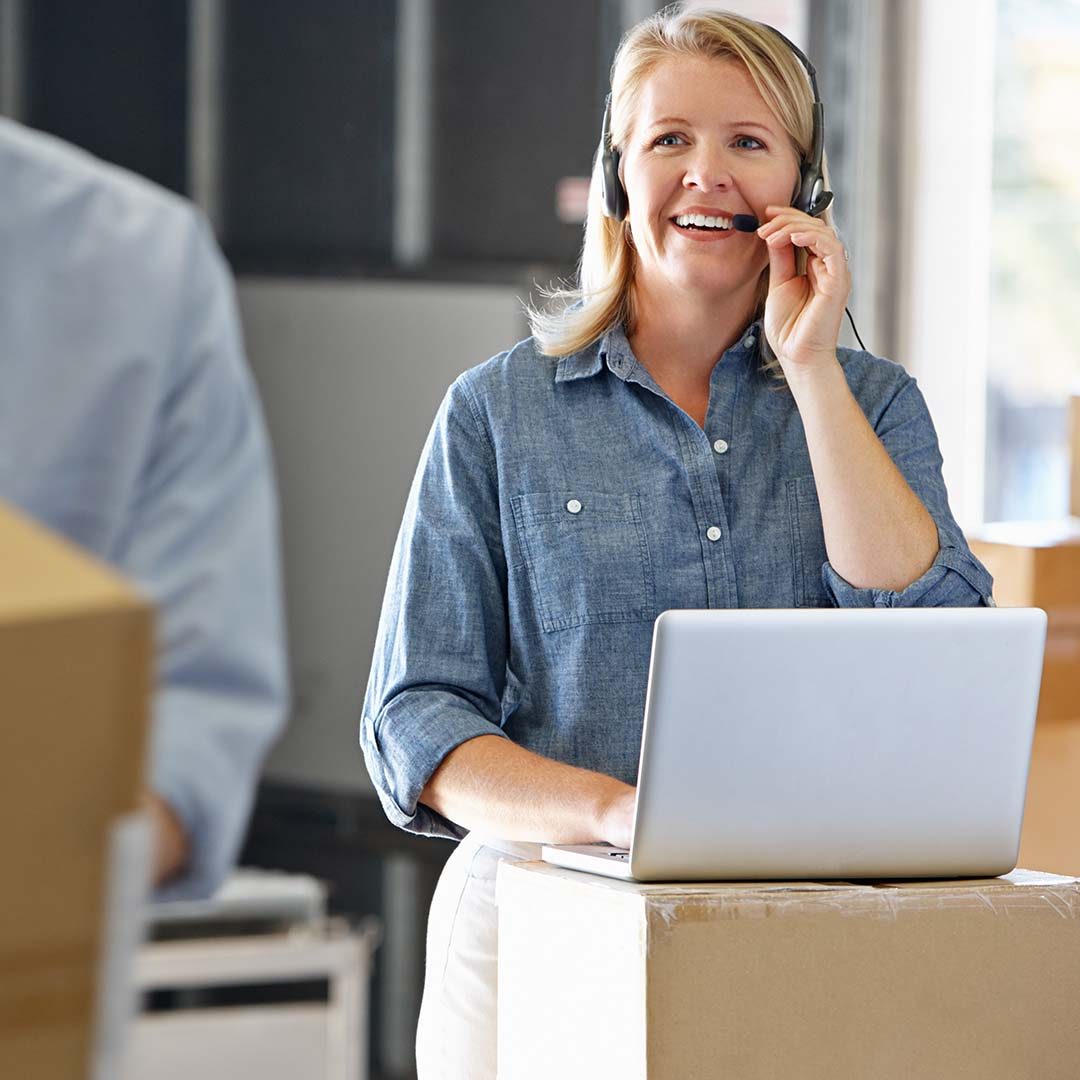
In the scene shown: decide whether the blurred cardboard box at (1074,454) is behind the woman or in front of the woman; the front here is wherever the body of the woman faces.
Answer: behind

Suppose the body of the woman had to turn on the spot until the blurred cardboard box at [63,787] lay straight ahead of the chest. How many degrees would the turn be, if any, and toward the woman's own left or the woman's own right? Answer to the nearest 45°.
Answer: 0° — they already face it

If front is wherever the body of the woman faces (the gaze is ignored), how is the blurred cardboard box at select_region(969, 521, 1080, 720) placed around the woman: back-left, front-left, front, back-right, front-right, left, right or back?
back-left

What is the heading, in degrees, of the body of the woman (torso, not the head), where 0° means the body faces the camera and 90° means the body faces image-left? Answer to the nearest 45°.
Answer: approximately 0°

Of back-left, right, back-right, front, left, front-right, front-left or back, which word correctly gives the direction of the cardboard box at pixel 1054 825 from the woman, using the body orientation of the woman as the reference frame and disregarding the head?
back-left
